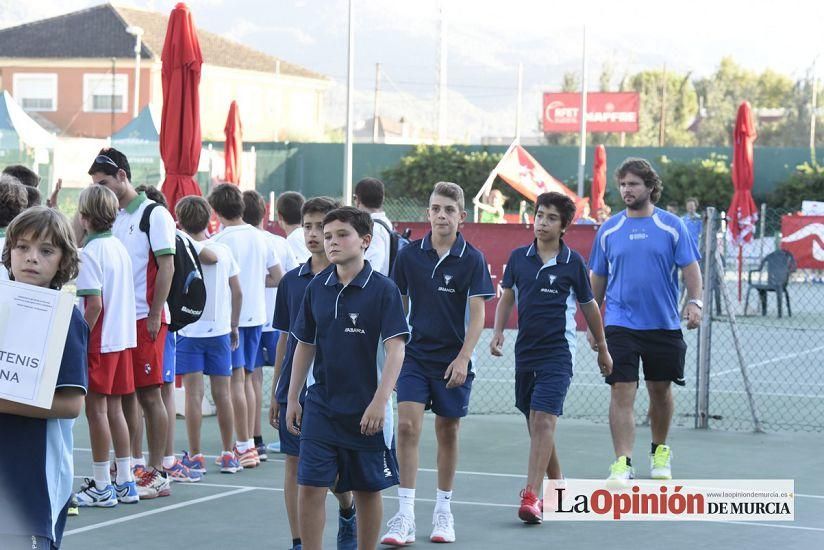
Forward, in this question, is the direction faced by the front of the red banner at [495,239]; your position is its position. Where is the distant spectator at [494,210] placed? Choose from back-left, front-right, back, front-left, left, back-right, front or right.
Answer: back

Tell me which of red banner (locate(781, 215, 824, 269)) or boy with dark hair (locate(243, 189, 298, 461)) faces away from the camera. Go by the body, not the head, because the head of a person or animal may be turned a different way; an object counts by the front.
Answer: the boy with dark hair

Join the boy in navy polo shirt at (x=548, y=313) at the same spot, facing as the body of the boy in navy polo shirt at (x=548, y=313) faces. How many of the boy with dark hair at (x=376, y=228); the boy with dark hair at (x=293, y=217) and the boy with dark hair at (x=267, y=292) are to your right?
3

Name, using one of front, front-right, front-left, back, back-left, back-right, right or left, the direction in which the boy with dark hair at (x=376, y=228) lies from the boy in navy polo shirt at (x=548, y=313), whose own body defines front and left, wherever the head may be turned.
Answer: right

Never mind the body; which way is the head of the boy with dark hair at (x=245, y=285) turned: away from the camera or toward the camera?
away from the camera

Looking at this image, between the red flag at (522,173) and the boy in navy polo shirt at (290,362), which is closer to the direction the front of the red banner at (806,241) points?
the boy in navy polo shirt

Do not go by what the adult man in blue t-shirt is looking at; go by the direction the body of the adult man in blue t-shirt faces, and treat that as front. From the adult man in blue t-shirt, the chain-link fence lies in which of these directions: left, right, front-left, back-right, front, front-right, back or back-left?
back

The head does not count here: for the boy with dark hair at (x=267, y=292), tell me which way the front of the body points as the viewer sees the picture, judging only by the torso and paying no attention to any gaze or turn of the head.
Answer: away from the camera
